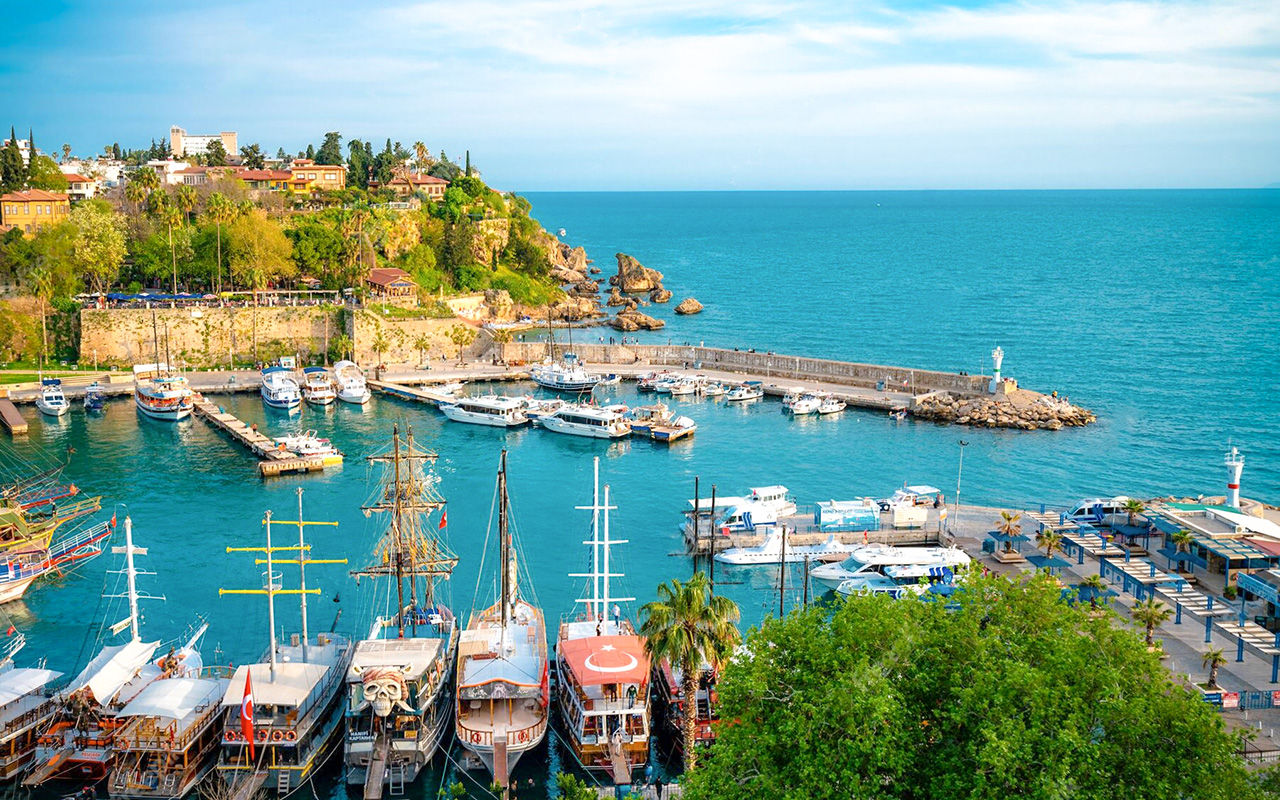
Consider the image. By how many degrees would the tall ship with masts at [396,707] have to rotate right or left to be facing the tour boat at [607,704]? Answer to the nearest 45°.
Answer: approximately 90° to its right

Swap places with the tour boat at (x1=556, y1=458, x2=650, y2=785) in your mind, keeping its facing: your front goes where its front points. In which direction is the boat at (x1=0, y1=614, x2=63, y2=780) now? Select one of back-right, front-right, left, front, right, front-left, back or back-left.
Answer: left

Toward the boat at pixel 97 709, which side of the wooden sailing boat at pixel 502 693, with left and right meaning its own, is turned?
left

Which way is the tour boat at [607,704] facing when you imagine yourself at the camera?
facing away from the viewer

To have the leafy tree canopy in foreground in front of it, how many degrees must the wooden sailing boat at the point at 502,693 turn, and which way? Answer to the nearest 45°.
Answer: approximately 135° to its right

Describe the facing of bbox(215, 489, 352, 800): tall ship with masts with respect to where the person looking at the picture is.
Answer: facing away from the viewer and to the right of the viewer

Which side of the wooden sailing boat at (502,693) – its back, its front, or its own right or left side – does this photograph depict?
back

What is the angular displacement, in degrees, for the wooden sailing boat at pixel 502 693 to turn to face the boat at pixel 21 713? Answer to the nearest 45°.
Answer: approximately 90° to its left

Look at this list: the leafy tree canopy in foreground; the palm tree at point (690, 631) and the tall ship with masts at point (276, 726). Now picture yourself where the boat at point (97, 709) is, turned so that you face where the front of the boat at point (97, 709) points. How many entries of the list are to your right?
3

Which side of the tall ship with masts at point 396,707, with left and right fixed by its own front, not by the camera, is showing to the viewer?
back

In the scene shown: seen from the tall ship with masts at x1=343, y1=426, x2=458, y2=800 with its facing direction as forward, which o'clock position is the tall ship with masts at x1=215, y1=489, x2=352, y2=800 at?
the tall ship with masts at x1=215, y1=489, x2=352, y2=800 is roughly at 9 o'clock from the tall ship with masts at x1=343, y1=426, x2=458, y2=800.

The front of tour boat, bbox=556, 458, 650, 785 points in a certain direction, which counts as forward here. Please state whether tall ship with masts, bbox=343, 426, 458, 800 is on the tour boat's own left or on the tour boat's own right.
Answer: on the tour boat's own left

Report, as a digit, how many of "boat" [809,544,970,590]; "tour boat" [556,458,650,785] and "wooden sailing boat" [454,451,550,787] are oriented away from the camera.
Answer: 2

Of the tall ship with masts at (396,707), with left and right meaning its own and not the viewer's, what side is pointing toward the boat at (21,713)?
left

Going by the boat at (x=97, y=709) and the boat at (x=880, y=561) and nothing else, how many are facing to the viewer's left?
1

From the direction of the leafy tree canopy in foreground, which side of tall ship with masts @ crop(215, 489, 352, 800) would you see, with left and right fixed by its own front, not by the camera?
right

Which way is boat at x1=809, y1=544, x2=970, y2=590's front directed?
to the viewer's left

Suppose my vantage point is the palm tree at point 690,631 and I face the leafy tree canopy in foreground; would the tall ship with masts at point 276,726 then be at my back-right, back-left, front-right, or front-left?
back-right
